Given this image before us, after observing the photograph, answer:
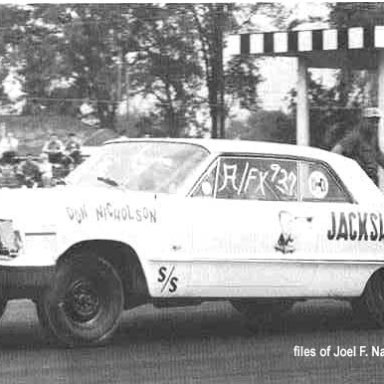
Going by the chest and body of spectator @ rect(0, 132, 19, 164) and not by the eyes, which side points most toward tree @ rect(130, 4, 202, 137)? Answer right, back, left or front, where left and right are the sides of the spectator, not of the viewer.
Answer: left

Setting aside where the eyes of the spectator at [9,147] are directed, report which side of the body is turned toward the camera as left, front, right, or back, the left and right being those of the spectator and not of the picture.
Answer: front

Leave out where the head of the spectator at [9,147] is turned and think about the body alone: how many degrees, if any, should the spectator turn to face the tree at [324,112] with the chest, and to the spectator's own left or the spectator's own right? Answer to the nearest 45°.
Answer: approximately 90° to the spectator's own left

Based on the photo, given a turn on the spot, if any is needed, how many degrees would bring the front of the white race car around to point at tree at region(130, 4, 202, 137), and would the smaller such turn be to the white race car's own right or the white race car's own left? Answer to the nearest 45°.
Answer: approximately 135° to the white race car's own right

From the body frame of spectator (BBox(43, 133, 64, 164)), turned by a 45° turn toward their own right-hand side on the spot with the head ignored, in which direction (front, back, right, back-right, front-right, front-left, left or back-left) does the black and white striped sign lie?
back-left

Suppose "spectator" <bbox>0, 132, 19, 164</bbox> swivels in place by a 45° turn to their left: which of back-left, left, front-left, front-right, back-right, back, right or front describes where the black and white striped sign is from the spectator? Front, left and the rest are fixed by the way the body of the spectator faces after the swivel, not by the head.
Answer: front-left

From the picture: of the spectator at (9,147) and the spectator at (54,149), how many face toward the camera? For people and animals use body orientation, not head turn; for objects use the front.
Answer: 2

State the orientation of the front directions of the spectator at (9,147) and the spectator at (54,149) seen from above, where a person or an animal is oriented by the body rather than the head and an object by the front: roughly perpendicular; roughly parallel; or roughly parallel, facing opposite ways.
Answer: roughly parallel

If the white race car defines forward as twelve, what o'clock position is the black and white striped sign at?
The black and white striped sign is roughly at 5 o'clock from the white race car.

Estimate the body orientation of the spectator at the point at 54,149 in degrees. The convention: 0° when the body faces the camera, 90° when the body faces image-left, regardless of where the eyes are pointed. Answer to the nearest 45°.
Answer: approximately 0°

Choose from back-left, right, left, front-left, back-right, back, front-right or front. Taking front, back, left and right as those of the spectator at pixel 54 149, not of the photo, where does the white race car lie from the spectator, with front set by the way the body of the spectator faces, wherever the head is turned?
front

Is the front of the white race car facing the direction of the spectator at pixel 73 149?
no
